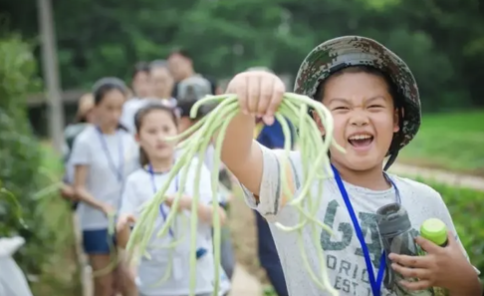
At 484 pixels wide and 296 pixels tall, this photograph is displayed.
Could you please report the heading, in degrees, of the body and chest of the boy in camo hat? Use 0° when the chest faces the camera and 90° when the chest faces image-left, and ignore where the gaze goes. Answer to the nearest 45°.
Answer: approximately 0°
